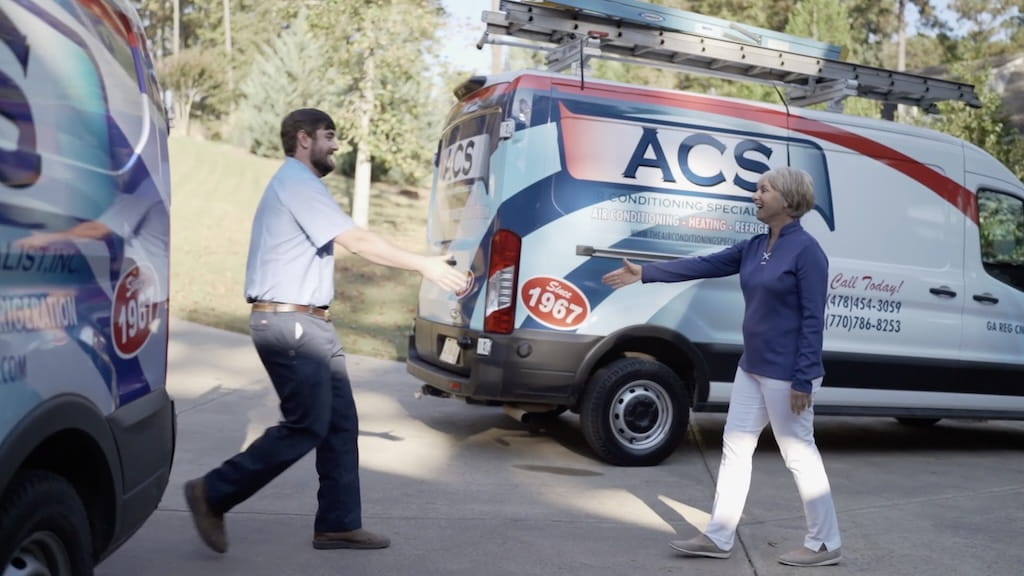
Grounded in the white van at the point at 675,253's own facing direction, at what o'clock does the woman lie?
The woman is roughly at 4 o'clock from the white van.

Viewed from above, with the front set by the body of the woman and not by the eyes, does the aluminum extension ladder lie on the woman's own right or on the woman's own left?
on the woman's own right

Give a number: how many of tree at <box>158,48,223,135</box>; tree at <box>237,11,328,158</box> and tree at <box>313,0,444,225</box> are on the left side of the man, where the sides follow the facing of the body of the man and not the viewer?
3

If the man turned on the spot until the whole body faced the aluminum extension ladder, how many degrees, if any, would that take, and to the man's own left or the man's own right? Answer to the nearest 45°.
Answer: approximately 45° to the man's own left

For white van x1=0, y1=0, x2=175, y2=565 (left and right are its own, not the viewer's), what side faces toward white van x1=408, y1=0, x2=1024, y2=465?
back

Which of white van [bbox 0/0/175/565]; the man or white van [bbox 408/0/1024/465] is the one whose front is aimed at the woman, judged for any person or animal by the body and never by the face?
the man

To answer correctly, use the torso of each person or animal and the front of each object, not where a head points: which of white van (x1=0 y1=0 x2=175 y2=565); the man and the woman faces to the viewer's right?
the man

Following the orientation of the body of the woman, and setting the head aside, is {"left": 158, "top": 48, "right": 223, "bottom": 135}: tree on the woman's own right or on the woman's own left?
on the woman's own right

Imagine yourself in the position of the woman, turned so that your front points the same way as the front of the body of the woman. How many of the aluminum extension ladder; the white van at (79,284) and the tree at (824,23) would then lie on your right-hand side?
2

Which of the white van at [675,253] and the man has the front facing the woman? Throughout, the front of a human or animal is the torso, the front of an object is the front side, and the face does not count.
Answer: the man

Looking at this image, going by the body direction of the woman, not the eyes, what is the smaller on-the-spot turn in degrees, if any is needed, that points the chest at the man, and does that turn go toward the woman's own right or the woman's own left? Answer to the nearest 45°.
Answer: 0° — they already face them

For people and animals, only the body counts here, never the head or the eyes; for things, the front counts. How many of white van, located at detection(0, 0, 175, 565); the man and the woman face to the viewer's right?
1

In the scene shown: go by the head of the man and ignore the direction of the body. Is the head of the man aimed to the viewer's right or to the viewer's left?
to the viewer's right

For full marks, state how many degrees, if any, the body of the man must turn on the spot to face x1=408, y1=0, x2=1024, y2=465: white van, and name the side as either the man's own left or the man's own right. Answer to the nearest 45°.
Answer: approximately 45° to the man's own left

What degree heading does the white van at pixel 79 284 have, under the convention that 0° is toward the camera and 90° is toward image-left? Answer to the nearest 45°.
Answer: approximately 45°

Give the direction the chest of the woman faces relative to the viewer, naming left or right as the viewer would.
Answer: facing to the left of the viewer

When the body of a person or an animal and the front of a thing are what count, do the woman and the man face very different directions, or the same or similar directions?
very different directions

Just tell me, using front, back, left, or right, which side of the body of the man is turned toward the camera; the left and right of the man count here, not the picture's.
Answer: right
